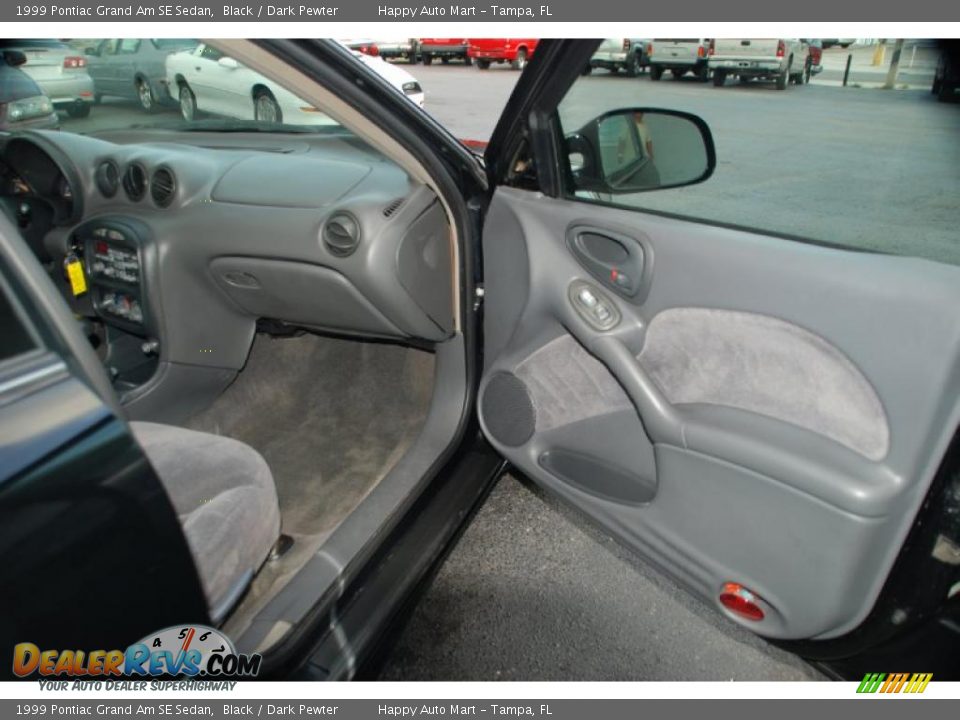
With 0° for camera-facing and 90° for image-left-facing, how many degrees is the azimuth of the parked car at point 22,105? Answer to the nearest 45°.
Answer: approximately 315°

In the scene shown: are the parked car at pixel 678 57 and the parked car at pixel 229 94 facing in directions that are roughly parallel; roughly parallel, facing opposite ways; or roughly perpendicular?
roughly perpendicular

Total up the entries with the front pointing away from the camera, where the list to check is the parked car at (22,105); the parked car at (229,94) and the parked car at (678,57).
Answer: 1

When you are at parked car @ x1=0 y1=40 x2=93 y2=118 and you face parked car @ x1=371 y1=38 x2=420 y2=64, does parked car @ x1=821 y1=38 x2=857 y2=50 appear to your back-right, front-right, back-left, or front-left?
front-right

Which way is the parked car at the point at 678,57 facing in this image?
away from the camera
